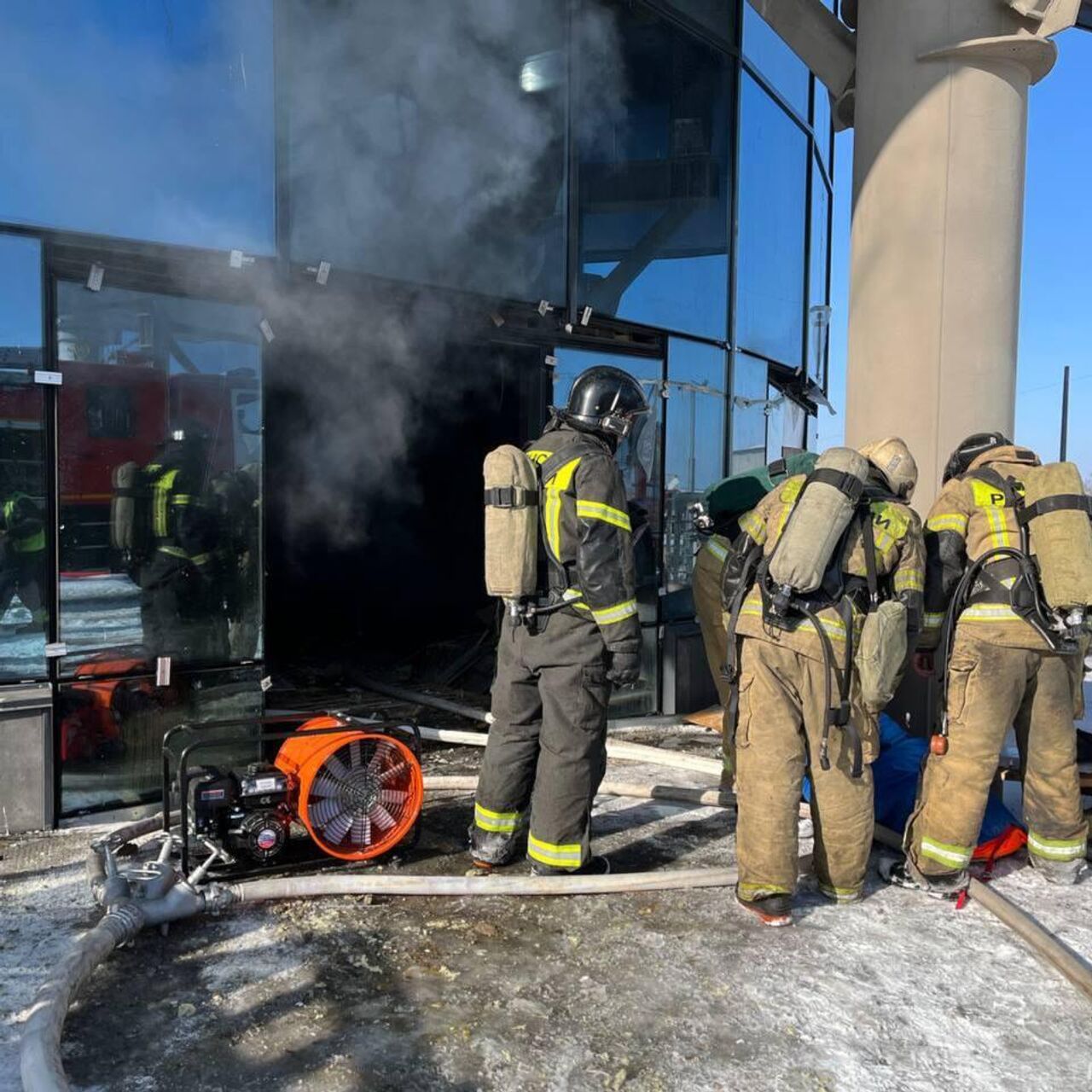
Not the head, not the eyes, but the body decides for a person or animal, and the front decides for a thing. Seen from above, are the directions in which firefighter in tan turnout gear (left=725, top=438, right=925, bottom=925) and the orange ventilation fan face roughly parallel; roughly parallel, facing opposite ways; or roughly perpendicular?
roughly perpendicular

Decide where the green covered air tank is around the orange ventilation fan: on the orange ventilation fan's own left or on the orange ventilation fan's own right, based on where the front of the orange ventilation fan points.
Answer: on the orange ventilation fan's own left

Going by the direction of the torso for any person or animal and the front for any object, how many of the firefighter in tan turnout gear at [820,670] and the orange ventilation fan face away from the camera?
1

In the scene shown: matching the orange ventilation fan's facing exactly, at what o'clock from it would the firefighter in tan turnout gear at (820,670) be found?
The firefighter in tan turnout gear is roughly at 11 o'clock from the orange ventilation fan.

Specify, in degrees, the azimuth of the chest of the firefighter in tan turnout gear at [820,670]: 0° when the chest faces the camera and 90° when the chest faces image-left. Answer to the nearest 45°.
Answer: approximately 180°

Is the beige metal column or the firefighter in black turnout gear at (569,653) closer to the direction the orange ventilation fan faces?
the firefighter in black turnout gear

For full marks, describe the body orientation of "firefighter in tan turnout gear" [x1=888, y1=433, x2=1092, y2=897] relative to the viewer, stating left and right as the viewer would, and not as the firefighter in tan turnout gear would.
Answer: facing away from the viewer and to the left of the viewer

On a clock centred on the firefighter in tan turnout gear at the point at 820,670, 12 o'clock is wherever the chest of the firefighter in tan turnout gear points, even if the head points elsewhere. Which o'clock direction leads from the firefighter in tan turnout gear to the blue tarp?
The blue tarp is roughly at 1 o'clock from the firefighter in tan turnout gear.

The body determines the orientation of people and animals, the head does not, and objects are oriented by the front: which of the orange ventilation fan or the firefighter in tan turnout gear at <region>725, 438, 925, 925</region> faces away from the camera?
the firefighter in tan turnout gear

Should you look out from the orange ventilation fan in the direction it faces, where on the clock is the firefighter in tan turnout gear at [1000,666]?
The firefighter in tan turnout gear is roughly at 11 o'clock from the orange ventilation fan.

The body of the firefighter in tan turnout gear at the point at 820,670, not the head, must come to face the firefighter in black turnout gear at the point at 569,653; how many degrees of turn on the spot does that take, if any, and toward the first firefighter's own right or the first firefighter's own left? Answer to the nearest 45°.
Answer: approximately 90° to the first firefighter's own left
